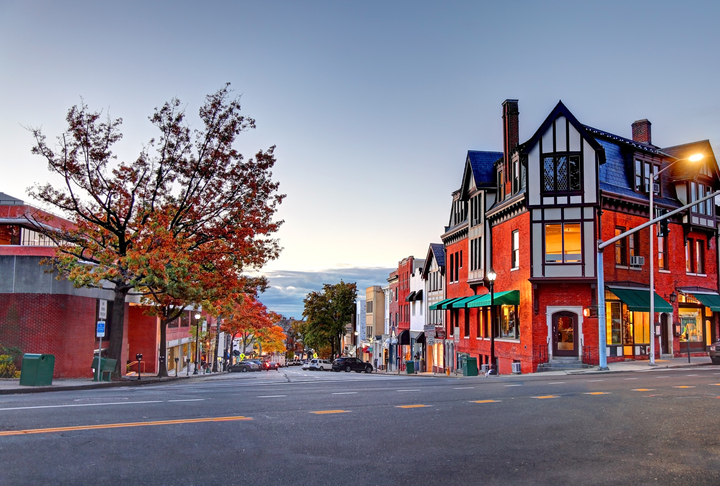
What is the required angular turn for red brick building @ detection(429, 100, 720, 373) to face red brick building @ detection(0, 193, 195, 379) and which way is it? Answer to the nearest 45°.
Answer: approximately 45° to its right

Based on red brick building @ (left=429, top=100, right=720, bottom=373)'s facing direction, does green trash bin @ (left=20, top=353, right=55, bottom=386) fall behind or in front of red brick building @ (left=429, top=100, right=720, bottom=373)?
in front

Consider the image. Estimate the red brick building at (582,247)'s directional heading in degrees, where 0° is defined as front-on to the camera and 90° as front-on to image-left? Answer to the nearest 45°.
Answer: approximately 0°

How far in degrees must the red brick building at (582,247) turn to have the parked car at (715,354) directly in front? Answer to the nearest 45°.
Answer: approximately 90° to its left
